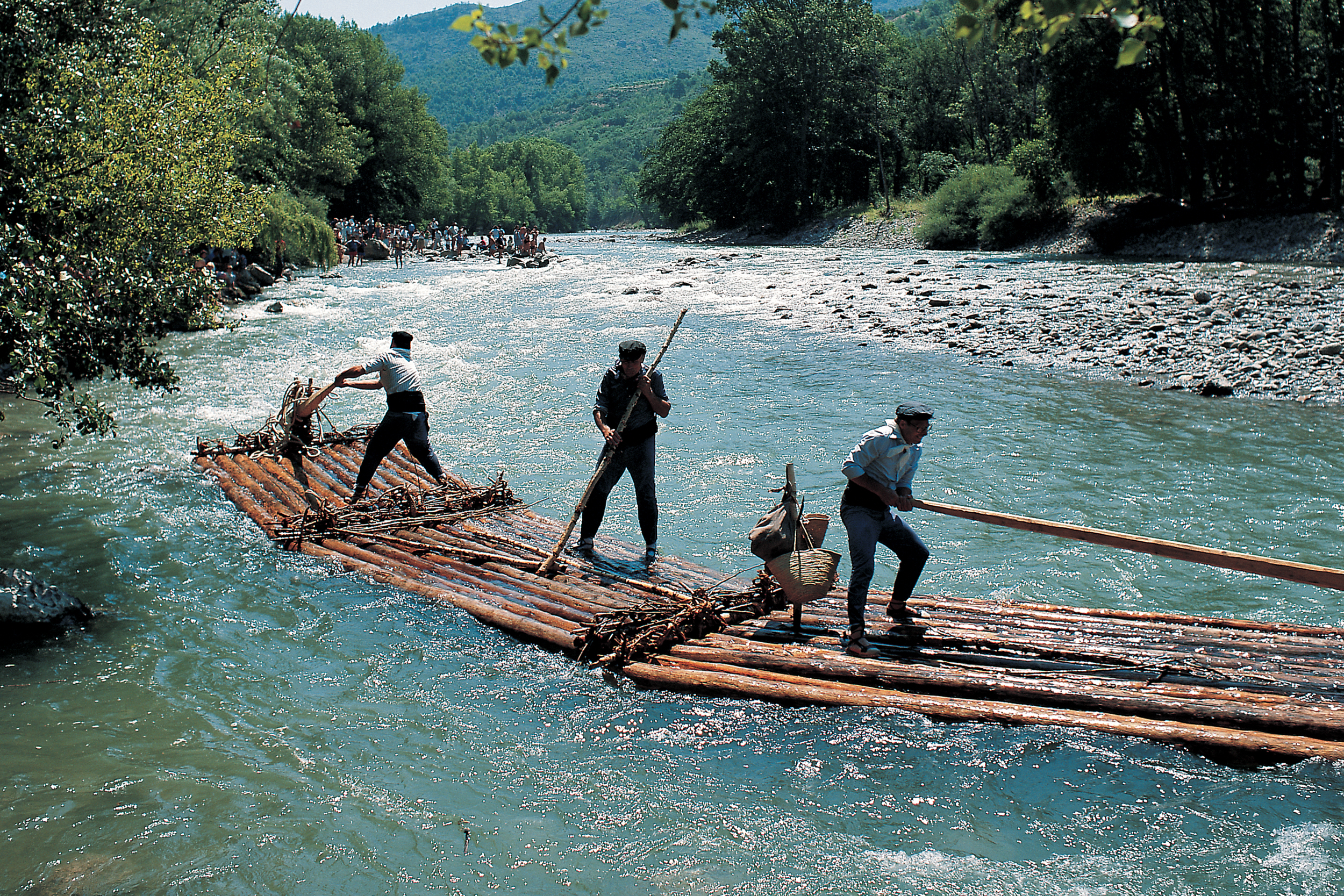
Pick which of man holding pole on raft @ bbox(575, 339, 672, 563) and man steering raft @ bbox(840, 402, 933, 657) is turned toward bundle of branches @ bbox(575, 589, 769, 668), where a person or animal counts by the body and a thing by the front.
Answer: man holding pole on raft @ bbox(575, 339, 672, 563)

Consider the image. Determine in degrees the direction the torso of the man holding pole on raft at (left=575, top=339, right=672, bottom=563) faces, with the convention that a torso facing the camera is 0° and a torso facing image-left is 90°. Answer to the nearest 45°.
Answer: approximately 0°

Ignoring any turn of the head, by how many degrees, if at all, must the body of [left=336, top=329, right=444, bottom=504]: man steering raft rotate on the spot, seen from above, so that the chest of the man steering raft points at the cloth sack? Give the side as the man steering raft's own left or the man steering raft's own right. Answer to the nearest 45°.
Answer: approximately 180°

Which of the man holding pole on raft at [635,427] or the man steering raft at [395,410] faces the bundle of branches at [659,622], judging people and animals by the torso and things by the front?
the man holding pole on raft at [635,427]

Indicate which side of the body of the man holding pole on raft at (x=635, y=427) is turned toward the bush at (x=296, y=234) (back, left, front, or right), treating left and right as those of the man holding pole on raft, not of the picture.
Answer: back

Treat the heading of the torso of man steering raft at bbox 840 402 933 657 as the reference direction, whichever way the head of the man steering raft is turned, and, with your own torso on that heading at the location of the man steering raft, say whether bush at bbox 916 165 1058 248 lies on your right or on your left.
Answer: on your left

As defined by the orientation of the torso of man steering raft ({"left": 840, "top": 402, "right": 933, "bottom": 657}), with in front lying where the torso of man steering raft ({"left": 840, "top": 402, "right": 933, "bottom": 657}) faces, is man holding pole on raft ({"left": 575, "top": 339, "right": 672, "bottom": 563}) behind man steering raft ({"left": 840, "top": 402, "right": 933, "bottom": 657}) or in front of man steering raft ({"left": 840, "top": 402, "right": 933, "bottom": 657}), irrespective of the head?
behind

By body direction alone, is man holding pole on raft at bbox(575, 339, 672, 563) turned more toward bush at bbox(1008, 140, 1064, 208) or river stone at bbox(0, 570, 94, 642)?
the river stone

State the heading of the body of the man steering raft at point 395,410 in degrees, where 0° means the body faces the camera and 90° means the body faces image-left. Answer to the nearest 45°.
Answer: approximately 135°

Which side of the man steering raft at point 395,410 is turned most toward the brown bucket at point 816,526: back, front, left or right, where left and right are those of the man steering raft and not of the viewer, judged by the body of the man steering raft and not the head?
back

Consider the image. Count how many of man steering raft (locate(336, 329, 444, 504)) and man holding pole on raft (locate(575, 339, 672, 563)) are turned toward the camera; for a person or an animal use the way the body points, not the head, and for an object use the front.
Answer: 1

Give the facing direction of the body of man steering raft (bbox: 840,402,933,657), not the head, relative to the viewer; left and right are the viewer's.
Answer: facing the viewer and to the right of the viewer

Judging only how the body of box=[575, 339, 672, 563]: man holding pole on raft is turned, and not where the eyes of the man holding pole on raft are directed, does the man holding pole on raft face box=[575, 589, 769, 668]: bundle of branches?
yes

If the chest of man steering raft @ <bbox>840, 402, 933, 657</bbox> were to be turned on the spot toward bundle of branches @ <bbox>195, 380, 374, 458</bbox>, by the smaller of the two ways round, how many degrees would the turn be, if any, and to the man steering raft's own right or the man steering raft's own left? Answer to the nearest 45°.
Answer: approximately 180°

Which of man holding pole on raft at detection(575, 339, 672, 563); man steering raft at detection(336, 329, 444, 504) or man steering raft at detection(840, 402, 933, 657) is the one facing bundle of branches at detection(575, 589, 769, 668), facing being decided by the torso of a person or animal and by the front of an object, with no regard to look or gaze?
man holding pole on raft at detection(575, 339, 672, 563)
